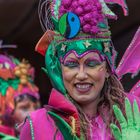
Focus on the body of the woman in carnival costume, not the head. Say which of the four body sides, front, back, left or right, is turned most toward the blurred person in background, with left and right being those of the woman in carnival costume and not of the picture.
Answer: back

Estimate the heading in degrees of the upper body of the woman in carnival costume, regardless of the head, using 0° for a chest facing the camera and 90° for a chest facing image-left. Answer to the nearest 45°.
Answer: approximately 0°
